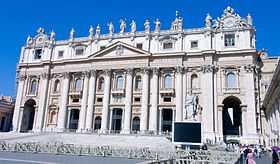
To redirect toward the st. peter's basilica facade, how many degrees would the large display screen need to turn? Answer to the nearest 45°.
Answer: approximately 180°

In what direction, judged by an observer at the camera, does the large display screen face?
facing the viewer
